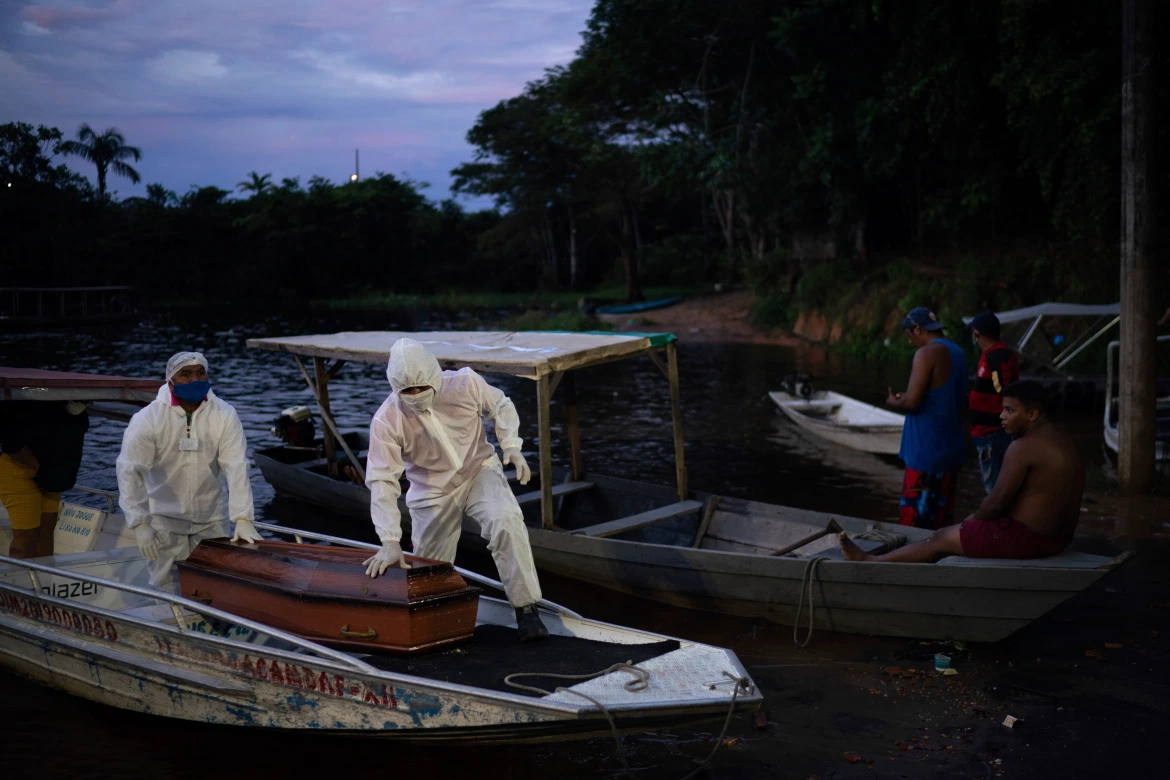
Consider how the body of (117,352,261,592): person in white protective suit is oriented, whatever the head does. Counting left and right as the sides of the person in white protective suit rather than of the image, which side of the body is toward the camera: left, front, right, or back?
front

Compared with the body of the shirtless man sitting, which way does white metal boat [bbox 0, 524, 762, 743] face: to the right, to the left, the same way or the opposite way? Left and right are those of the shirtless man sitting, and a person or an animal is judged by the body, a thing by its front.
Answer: the opposite way

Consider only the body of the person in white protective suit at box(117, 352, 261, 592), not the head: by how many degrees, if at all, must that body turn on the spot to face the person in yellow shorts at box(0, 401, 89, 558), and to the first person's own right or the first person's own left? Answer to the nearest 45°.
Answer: approximately 135° to the first person's own right

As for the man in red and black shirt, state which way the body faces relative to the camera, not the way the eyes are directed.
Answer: to the viewer's left

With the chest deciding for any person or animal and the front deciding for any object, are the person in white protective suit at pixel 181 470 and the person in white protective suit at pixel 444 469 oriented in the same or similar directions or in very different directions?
same or similar directions

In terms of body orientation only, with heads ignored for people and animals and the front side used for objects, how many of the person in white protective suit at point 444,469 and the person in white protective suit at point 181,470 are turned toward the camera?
2

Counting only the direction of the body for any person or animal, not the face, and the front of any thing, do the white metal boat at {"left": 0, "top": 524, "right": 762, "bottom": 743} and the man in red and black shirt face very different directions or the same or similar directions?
very different directions

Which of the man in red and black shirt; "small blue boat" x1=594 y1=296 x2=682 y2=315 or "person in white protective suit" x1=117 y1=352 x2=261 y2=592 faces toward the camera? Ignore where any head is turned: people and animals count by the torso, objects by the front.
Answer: the person in white protective suit

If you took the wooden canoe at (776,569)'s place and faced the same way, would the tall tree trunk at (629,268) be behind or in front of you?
behind
